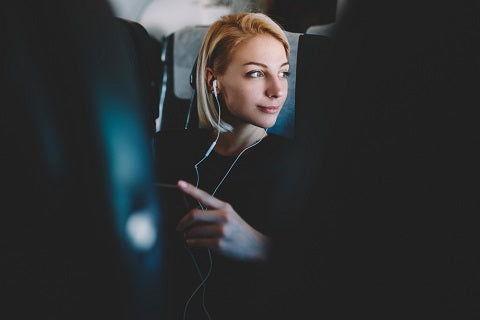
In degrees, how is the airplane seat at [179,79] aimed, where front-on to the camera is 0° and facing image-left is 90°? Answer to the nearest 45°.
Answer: approximately 0°

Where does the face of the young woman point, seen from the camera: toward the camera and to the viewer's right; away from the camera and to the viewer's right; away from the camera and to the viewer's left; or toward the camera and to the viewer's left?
toward the camera and to the viewer's right
